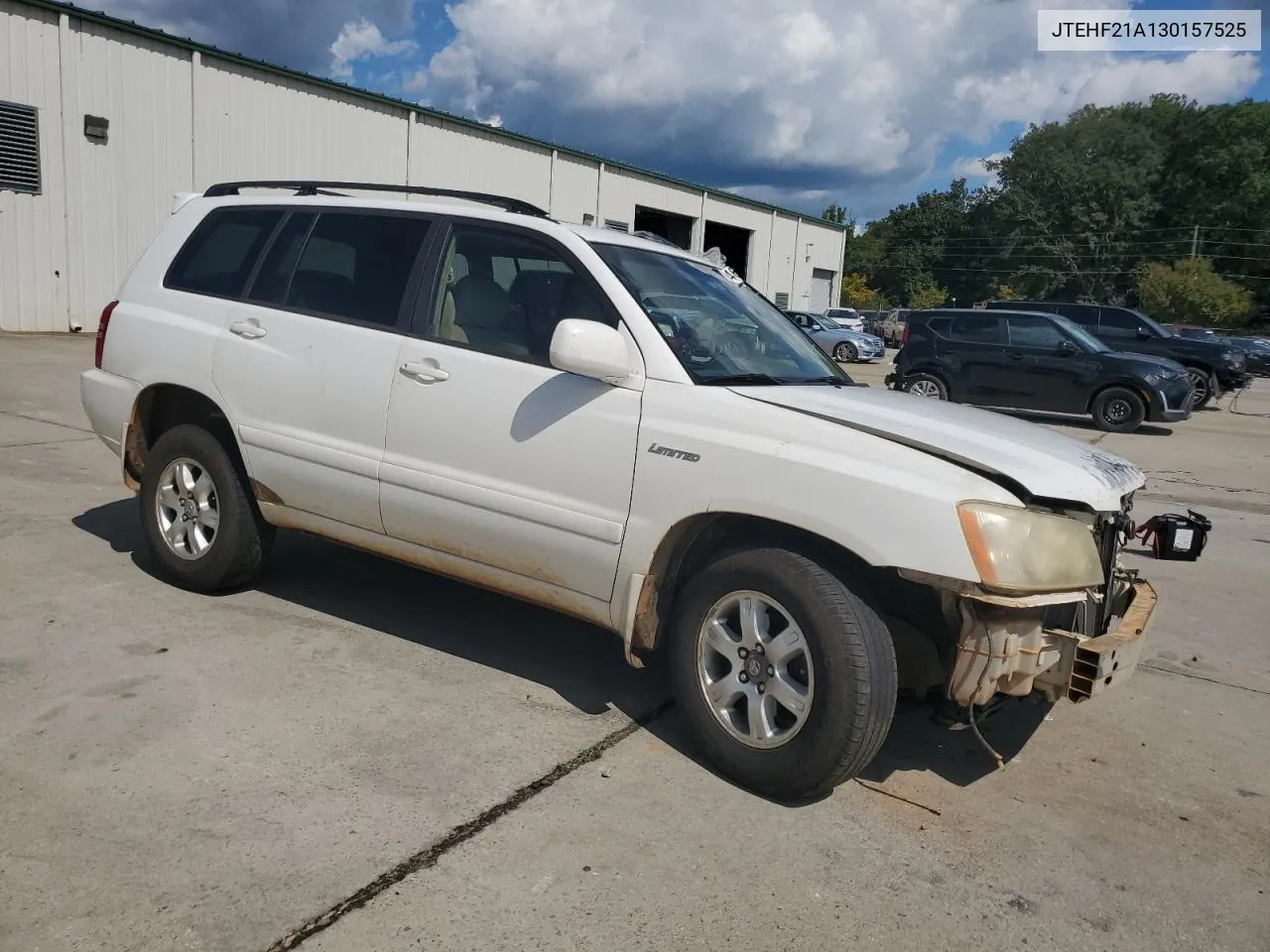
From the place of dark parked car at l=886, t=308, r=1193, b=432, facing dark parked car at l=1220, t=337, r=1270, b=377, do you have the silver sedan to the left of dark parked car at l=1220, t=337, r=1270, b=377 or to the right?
left

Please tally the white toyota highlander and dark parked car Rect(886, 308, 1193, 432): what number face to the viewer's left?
0

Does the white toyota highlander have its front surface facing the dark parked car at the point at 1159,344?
no

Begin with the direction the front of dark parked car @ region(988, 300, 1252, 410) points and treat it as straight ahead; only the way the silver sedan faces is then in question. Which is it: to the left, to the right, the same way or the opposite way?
the same way

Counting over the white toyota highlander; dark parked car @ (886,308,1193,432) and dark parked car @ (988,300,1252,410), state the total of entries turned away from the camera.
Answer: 0

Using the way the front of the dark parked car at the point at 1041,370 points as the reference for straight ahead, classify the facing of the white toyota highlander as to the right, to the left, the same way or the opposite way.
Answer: the same way

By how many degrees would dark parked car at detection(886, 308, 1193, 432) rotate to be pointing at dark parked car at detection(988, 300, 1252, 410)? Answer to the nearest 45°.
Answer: approximately 135° to its left

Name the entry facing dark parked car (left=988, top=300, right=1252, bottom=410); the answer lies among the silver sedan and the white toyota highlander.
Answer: the silver sedan

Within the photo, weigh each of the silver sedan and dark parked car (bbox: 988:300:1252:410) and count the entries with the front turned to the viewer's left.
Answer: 0

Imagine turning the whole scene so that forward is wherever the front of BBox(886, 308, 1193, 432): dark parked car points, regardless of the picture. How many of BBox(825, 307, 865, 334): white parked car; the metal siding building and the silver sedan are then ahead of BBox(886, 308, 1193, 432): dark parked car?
0

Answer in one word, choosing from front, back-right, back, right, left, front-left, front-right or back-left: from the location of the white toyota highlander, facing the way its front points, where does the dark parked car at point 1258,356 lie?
left

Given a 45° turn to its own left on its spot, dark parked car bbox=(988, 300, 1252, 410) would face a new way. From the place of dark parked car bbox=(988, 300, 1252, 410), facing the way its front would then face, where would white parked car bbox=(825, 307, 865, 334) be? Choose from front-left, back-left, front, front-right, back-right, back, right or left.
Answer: back-left

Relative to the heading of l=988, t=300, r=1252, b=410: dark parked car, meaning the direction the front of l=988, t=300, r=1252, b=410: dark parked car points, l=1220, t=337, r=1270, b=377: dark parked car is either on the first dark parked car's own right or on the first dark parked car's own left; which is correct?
on the first dark parked car's own left

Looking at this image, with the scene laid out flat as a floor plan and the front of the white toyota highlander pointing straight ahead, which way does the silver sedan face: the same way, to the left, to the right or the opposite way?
the same way

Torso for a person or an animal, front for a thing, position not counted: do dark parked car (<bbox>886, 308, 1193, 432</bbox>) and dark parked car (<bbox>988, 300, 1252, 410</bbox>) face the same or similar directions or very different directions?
same or similar directions

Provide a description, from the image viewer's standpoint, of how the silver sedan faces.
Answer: facing the viewer and to the right of the viewer

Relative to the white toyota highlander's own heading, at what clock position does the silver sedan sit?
The silver sedan is roughly at 8 o'clock from the white toyota highlander.

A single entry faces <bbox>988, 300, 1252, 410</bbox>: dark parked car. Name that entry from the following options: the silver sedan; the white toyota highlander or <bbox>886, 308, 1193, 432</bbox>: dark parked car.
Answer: the silver sedan

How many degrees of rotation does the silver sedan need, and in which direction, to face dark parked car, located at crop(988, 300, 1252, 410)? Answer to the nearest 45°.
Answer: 0° — it already faces it
